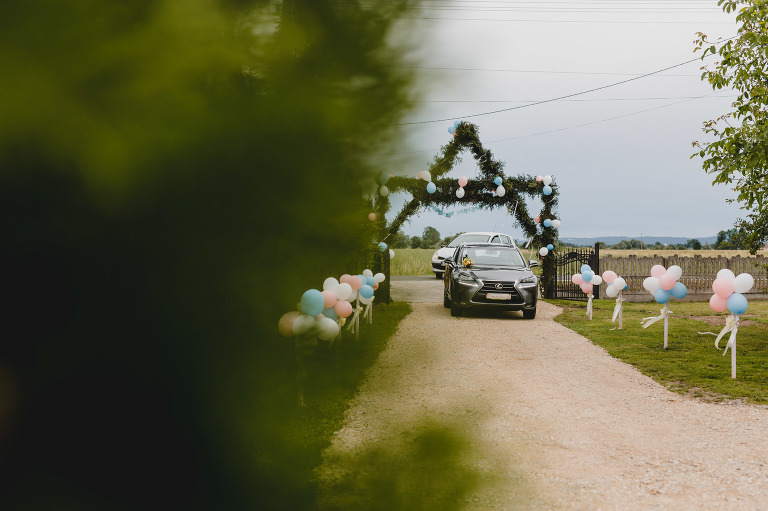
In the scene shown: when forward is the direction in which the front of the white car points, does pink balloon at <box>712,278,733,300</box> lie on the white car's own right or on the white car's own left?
on the white car's own left

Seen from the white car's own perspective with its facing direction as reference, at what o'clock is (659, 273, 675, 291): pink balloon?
The pink balloon is roughly at 10 o'clock from the white car.

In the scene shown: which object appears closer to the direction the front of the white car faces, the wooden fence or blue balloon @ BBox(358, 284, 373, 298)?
the blue balloon

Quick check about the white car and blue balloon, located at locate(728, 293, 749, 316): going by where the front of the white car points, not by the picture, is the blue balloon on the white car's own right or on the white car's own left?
on the white car's own left

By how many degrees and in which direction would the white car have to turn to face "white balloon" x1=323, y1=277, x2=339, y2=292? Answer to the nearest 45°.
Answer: approximately 45° to its left

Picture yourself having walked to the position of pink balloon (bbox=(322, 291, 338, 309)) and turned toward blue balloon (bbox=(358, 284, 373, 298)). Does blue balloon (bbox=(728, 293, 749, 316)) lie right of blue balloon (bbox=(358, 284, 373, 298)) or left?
right

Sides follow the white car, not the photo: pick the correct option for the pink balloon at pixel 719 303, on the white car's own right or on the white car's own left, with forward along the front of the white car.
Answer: on the white car's own left

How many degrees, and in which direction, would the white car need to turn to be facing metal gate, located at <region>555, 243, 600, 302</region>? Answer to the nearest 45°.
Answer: approximately 90° to its left

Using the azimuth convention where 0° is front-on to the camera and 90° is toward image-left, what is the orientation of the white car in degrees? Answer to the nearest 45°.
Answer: approximately 45°
